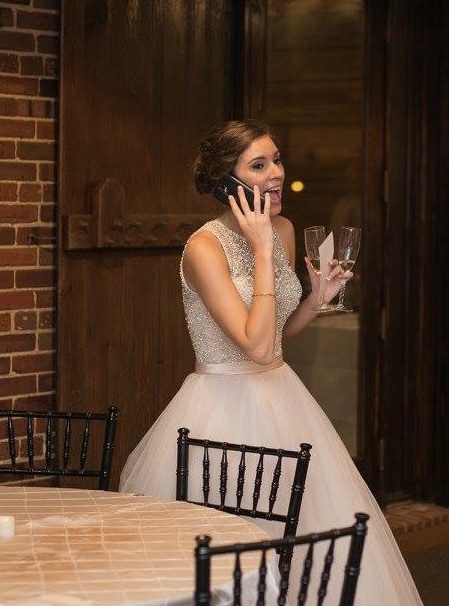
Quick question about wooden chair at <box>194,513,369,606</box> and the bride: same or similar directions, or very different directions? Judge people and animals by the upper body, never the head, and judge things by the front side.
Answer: very different directions

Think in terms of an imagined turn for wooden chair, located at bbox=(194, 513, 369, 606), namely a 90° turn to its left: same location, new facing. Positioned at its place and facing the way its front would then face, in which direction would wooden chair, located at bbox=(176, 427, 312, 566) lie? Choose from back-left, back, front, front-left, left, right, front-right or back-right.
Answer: back-right

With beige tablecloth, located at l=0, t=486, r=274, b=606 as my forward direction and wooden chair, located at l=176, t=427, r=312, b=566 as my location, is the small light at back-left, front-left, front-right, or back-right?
back-right

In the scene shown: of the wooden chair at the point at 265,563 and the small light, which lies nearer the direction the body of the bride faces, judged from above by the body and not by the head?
the wooden chair

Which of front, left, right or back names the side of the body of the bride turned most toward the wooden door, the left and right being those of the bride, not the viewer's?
back

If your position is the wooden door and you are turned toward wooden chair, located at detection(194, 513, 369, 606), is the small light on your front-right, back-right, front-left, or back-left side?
back-left

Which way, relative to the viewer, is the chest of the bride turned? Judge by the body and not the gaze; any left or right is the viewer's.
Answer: facing the viewer and to the right of the viewer

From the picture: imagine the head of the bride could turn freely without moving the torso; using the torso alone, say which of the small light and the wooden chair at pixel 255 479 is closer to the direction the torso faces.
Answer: the wooden chair

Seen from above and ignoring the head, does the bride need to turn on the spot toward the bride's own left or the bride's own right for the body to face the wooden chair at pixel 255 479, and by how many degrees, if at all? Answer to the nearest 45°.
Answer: approximately 45° to the bride's own right

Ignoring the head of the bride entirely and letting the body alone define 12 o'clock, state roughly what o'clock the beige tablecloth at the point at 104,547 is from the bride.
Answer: The beige tablecloth is roughly at 2 o'clock from the bride.

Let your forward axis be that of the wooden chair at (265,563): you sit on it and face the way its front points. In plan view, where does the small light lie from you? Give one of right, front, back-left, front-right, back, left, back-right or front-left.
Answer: front-right

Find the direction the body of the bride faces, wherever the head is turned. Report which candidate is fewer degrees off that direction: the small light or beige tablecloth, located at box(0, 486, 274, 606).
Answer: the beige tablecloth

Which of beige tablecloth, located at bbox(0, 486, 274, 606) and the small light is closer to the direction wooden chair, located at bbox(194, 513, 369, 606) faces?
the beige tablecloth

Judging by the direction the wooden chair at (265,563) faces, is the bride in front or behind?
in front

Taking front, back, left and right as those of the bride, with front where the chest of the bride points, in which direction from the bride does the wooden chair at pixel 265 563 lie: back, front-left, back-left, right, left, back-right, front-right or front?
front-right

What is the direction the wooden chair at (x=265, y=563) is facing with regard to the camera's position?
facing away from the viewer and to the left of the viewer

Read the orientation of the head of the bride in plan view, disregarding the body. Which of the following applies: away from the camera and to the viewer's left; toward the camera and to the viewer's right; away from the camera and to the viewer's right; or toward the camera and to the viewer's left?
toward the camera and to the viewer's right
